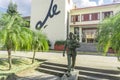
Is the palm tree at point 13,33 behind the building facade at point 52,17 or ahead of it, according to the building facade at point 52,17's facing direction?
ahead

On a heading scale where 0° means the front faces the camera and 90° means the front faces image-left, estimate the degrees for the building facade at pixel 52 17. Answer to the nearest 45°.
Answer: approximately 0°

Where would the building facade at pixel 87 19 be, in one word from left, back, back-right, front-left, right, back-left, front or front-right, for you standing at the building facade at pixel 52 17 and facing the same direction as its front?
left

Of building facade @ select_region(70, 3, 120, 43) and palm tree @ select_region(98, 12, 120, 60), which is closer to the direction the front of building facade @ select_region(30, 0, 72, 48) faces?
the palm tree

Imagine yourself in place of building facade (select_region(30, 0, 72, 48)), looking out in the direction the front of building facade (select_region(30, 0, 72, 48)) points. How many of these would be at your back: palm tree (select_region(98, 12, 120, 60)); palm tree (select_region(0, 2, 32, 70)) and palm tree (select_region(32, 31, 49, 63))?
0

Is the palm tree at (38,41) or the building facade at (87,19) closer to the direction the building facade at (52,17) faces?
the palm tree

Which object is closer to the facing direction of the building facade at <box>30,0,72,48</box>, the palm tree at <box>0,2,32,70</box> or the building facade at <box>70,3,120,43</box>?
the palm tree

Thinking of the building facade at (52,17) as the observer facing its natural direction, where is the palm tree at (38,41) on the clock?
The palm tree is roughly at 12 o'clock from the building facade.

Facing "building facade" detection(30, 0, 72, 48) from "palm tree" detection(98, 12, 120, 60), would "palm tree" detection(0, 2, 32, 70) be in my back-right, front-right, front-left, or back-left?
front-left

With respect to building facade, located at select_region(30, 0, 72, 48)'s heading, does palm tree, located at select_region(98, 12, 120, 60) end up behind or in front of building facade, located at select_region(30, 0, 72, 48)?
in front
